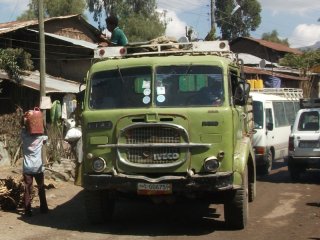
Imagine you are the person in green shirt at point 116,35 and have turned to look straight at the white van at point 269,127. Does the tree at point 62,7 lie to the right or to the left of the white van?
left

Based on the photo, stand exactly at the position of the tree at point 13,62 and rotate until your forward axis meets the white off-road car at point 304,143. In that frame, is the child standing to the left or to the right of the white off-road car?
right

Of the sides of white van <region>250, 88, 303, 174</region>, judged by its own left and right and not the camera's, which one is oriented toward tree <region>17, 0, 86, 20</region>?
right

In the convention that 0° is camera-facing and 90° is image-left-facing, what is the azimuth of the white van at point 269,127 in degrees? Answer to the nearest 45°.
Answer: approximately 45°

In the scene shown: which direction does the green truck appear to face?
toward the camera

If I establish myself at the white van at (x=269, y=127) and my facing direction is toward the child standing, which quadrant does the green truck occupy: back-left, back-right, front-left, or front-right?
front-left

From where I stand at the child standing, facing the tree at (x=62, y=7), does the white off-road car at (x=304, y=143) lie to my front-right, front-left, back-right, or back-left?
front-right

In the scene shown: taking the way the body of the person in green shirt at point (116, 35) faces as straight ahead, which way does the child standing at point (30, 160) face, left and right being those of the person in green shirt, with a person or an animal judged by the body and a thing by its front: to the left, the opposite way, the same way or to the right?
to the right

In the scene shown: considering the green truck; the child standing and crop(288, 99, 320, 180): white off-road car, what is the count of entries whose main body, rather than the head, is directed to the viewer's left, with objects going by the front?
0

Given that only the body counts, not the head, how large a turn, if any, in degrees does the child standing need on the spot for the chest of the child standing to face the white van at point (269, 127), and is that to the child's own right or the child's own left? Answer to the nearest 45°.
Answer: approximately 45° to the child's own right
